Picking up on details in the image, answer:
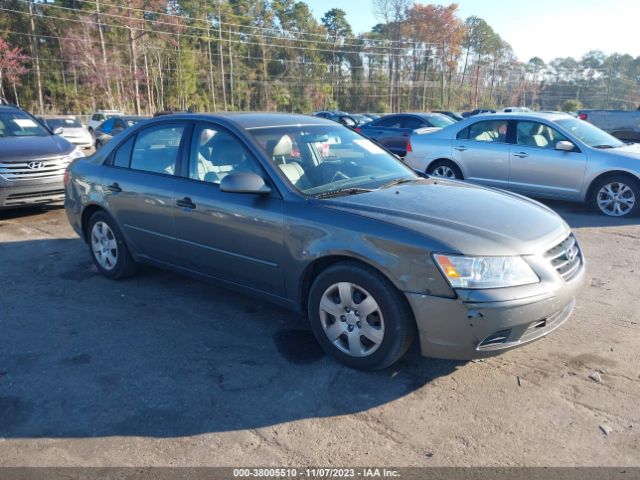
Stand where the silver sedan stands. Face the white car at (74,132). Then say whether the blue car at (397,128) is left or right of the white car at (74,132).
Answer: right

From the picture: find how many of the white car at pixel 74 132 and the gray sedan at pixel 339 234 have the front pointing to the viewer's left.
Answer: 0

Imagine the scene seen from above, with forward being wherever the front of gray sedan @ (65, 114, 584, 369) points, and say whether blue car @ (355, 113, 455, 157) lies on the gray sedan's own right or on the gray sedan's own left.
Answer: on the gray sedan's own left

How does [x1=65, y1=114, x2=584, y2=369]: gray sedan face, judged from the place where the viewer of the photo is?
facing the viewer and to the right of the viewer

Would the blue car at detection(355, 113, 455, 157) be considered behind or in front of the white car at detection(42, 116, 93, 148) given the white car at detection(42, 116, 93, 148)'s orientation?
in front

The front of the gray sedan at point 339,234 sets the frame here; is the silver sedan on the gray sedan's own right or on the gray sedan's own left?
on the gray sedan's own left
